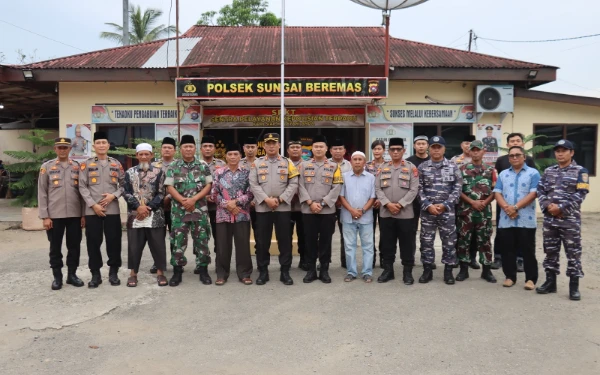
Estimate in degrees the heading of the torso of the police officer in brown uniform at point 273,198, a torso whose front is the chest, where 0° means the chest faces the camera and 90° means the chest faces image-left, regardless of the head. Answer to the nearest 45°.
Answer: approximately 0°

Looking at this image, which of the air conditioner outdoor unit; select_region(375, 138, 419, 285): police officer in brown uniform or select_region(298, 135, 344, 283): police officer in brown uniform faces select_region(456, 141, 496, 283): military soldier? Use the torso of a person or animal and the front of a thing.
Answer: the air conditioner outdoor unit

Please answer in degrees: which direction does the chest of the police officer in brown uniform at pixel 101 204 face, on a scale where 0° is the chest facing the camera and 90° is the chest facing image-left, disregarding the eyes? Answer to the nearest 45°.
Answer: approximately 0°

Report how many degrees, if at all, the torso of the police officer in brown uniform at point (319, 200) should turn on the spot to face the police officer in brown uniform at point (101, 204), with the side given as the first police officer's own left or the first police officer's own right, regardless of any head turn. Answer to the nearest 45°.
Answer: approximately 90° to the first police officer's own right

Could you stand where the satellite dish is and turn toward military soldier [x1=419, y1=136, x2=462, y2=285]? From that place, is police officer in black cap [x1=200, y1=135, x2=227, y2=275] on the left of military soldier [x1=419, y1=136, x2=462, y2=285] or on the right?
right

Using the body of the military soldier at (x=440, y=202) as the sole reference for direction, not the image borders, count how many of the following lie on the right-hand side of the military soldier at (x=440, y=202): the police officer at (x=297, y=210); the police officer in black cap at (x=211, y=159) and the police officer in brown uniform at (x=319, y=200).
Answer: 3

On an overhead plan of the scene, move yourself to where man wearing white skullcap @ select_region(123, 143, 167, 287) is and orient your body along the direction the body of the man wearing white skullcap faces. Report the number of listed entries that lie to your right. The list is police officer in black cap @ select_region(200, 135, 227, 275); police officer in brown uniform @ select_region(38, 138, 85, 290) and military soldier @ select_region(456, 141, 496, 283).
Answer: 1

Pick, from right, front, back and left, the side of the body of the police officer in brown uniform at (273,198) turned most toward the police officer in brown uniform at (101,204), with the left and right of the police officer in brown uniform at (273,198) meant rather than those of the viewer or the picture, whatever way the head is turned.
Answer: right

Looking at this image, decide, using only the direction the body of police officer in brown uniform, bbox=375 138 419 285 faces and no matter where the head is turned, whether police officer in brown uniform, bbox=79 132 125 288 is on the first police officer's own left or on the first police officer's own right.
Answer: on the first police officer's own right

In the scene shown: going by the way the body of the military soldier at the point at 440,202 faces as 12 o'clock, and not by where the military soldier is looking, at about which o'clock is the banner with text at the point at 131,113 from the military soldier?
The banner with text is roughly at 4 o'clock from the military soldier.

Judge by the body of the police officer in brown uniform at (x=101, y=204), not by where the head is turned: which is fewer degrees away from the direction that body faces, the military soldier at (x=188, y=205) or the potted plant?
the military soldier

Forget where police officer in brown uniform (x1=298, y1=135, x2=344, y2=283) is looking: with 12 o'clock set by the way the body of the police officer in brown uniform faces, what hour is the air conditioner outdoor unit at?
The air conditioner outdoor unit is roughly at 7 o'clock from the police officer in brown uniform.
